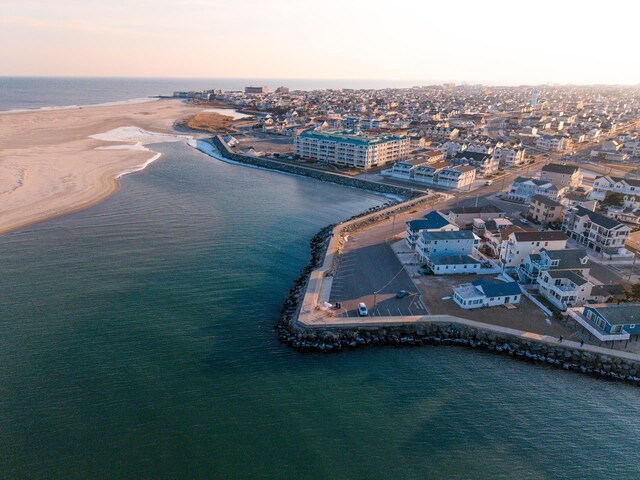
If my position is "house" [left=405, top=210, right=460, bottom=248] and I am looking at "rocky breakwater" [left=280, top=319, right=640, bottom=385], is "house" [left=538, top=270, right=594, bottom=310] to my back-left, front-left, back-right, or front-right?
front-left

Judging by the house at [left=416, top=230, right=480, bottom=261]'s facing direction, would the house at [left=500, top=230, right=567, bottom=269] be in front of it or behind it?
behind

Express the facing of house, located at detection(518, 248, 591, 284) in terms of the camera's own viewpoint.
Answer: facing the viewer and to the left of the viewer

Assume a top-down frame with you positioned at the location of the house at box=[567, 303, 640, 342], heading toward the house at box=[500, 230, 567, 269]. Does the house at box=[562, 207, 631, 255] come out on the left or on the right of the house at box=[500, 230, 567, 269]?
right

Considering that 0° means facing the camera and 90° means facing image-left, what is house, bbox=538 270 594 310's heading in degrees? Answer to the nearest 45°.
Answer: approximately 45°

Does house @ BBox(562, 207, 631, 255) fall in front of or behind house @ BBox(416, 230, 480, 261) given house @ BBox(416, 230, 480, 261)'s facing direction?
behind

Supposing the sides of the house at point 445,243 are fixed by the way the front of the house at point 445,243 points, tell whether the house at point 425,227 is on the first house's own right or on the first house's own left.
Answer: on the first house's own right

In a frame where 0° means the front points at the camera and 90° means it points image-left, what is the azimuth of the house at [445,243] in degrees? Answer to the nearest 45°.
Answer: approximately 90°
